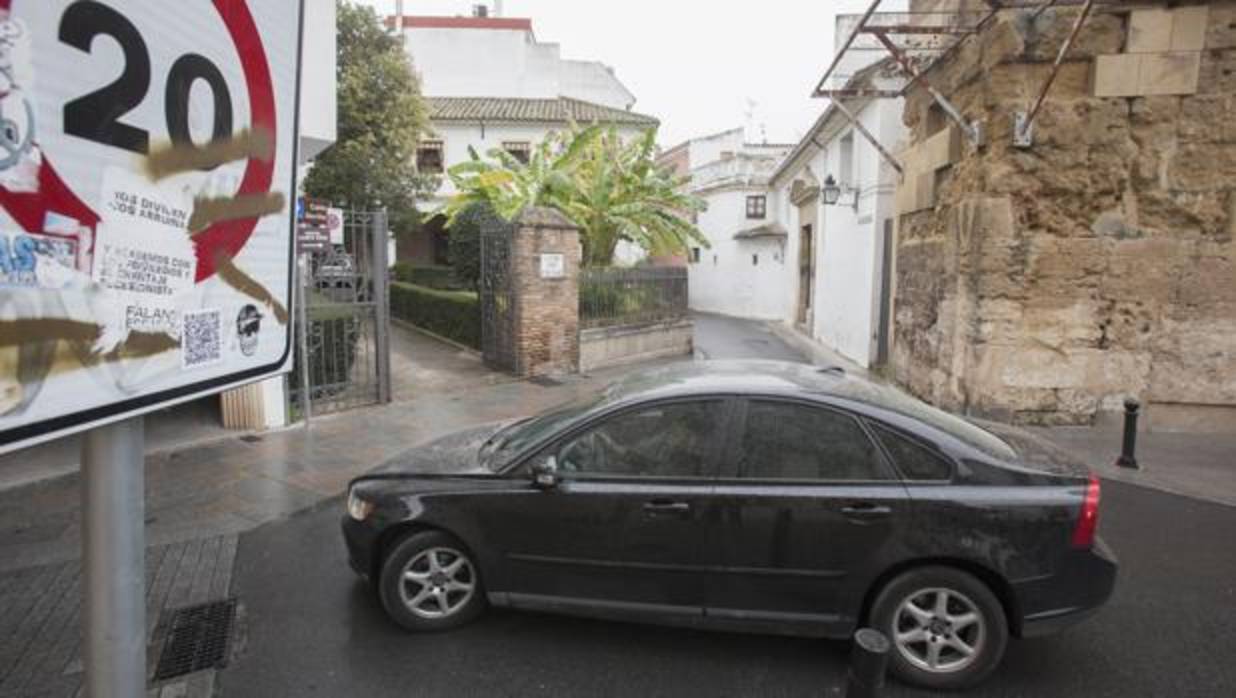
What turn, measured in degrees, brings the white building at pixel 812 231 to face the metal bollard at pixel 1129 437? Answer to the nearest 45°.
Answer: approximately 45° to its left

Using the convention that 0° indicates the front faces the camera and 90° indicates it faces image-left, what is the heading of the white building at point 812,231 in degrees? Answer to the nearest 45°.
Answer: approximately 45°

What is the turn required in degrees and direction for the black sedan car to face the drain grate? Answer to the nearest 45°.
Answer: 0° — it already faces it

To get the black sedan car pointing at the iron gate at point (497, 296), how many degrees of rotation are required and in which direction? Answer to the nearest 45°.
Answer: approximately 45° to its right

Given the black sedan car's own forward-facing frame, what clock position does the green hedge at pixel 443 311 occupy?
The green hedge is roughly at 2 o'clock from the black sedan car.

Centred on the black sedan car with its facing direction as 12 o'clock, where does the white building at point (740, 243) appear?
The white building is roughly at 3 o'clock from the black sedan car.

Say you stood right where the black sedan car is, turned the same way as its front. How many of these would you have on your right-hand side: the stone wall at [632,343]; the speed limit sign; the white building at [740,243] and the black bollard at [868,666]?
2

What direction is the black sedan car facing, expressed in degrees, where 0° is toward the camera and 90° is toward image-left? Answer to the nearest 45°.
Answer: approximately 90°

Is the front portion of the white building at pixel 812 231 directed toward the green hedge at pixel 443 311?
yes

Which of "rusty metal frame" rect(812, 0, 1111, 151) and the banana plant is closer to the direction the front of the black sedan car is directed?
the banana plant
